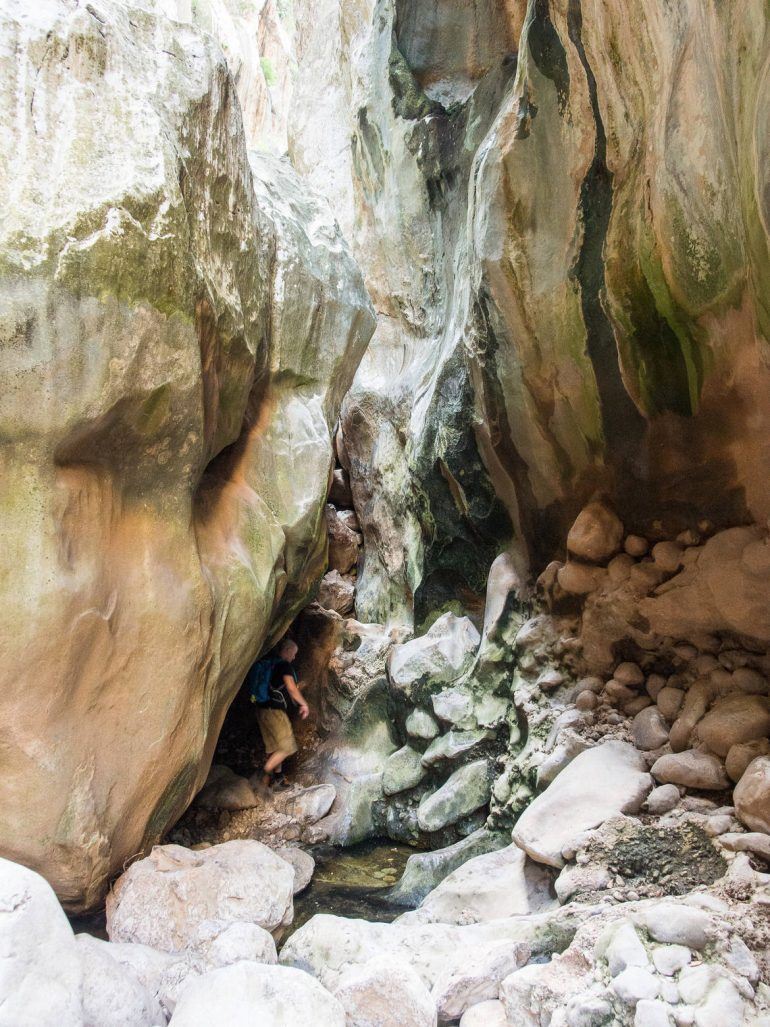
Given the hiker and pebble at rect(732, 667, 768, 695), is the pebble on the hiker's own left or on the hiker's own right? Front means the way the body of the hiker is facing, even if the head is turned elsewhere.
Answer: on the hiker's own right

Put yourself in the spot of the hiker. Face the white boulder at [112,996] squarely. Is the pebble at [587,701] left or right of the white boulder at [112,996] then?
left

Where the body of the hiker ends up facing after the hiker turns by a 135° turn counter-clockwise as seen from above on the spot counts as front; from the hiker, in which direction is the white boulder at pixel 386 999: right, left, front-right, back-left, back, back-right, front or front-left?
back-left

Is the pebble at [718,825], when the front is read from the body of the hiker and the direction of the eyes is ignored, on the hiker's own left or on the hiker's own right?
on the hiker's own right

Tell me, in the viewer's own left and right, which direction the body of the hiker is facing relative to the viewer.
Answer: facing to the right of the viewer

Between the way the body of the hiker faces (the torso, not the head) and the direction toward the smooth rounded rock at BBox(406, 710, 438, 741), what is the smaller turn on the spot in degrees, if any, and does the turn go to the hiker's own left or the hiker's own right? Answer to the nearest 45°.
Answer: approximately 45° to the hiker's own right

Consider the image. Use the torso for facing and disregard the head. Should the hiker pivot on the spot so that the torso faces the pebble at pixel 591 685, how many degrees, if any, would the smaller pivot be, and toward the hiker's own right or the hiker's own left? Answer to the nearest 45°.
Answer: approximately 45° to the hiker's own right

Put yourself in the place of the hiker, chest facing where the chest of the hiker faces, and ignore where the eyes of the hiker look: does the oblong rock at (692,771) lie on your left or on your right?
on your right

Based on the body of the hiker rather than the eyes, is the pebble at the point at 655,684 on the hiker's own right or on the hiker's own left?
on the hiker's own right

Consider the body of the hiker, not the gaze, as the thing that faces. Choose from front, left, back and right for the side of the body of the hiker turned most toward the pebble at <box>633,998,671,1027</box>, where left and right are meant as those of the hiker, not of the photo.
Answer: right

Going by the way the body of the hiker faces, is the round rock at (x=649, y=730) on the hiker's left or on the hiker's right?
on the hiker's right

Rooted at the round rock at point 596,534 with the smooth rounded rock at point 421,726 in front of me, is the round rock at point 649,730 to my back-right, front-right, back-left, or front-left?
front-left
